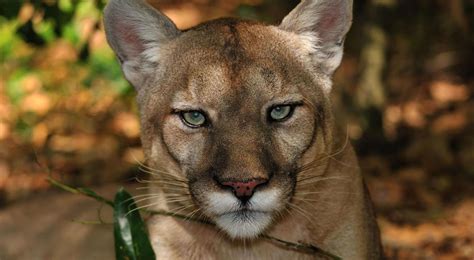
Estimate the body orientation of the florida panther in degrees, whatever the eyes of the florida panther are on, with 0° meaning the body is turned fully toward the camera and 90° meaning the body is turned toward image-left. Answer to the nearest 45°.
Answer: approximately 0°
